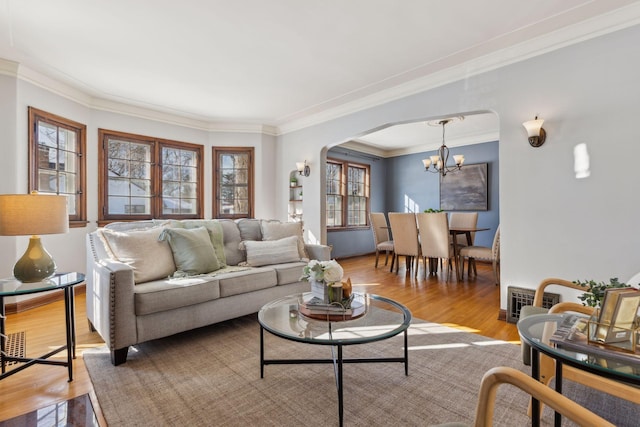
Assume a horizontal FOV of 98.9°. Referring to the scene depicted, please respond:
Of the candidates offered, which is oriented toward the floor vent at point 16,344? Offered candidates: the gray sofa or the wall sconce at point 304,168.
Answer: the wall sconce

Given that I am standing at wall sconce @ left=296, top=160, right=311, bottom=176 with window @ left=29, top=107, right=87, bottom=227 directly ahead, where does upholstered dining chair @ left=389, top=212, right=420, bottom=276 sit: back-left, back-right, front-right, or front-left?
back-left

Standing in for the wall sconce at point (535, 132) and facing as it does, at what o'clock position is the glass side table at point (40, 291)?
The glass side table is roughly at 12 o'clock from the wall sconce.

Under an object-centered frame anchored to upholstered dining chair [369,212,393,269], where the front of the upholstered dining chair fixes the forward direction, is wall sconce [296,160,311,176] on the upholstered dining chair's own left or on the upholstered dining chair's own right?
on the upholstered dining chair's own right

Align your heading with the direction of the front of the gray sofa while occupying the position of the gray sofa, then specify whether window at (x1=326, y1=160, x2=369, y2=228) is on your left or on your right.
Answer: on your left

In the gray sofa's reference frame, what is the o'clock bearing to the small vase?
The small vase is roughly at 12 o'clock from the gray sofa.

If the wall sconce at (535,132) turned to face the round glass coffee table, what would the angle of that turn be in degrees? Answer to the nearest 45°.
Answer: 0° — it already faces it

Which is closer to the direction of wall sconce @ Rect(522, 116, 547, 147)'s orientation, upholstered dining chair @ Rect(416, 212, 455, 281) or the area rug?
the area rug

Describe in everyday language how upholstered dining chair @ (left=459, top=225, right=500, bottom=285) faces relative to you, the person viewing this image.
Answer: facing to the left of the viewer

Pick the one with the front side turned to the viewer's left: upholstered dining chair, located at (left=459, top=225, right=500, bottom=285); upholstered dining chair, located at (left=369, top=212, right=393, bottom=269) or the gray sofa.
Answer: upholstered dining chair, located at (left=459, top=225, right=500, bottom=285)
